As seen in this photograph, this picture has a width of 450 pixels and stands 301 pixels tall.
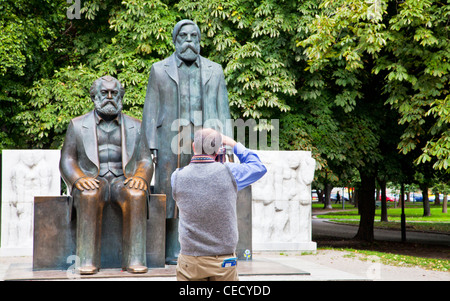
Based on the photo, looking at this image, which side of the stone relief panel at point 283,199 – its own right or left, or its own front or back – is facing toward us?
front

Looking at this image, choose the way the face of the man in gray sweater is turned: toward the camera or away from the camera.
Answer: away from the camera

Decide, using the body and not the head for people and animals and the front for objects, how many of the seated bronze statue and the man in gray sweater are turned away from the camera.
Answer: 1

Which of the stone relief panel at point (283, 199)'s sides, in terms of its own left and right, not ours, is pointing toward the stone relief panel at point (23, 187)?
right

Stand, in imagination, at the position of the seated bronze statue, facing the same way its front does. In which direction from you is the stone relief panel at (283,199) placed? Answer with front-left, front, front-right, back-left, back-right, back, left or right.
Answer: back-left

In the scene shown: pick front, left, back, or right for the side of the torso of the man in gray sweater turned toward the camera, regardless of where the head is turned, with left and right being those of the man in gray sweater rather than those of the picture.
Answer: back

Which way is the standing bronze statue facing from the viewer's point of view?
toward the camera

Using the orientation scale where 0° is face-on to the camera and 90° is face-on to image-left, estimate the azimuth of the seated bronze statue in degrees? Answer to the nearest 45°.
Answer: approximately 0°

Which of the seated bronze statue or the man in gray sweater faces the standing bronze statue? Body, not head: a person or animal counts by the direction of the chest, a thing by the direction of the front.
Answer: the man in gray sweater
